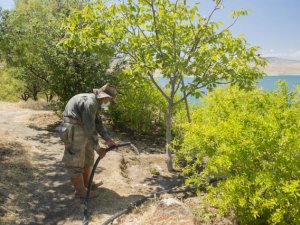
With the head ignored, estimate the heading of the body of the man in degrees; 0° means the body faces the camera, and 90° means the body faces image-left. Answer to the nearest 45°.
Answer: approximately 270°

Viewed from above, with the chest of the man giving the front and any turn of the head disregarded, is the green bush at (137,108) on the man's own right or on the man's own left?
on the man's own left

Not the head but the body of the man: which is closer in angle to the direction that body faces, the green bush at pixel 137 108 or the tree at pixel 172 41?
the tree

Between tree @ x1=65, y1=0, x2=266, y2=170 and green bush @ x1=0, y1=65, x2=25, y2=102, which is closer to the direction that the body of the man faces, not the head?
the tree

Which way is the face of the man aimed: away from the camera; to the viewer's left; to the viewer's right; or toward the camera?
to the viewer's right

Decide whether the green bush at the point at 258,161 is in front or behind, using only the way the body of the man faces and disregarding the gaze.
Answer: in front

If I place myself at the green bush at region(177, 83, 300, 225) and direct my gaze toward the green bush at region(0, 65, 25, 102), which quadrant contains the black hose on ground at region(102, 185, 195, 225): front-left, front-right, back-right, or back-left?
front-left
